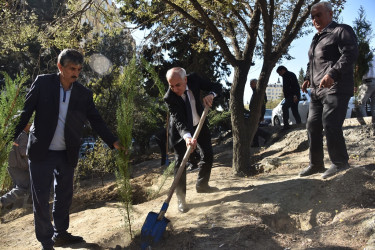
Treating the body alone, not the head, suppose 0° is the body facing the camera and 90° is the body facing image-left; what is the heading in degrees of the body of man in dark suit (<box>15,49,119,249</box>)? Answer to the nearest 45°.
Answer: approximately 315°

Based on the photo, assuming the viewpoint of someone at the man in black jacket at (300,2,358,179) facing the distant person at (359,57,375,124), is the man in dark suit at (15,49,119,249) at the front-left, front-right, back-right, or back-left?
back-left

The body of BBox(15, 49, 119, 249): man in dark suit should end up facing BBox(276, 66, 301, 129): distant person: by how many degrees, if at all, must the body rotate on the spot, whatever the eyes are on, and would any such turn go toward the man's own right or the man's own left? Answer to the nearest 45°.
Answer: approximately 90° to the man's own left

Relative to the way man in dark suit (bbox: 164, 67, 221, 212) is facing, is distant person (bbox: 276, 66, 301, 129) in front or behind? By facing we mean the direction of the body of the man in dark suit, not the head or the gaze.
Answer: behind

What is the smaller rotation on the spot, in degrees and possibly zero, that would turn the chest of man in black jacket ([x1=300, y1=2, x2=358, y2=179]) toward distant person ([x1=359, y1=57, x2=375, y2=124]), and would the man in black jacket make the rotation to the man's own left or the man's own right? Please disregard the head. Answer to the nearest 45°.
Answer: approximately 135° to the man's own right

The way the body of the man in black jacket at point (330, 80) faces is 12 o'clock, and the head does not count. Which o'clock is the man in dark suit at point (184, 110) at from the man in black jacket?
The man in dark suit is roughly at 1 o'clock from the man in black jacket.

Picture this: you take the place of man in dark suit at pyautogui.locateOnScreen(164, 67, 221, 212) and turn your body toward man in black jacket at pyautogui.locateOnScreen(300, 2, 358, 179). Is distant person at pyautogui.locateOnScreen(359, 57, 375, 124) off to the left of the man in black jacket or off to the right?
left

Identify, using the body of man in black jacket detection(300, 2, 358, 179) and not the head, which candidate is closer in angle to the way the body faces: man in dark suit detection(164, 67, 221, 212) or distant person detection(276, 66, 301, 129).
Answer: the man in dark suit

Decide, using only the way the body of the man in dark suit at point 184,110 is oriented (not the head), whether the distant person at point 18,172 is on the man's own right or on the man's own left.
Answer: on the man's own right

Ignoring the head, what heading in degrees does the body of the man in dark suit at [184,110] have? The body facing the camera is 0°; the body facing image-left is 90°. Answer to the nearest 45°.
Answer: approximately 0°

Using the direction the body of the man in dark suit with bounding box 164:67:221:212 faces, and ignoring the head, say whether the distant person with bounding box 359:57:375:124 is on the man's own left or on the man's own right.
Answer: on the man's own left
